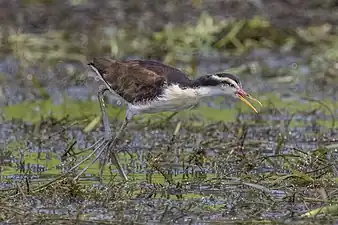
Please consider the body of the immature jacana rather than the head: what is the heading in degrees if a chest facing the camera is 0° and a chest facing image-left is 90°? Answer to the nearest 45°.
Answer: approximately 270°
